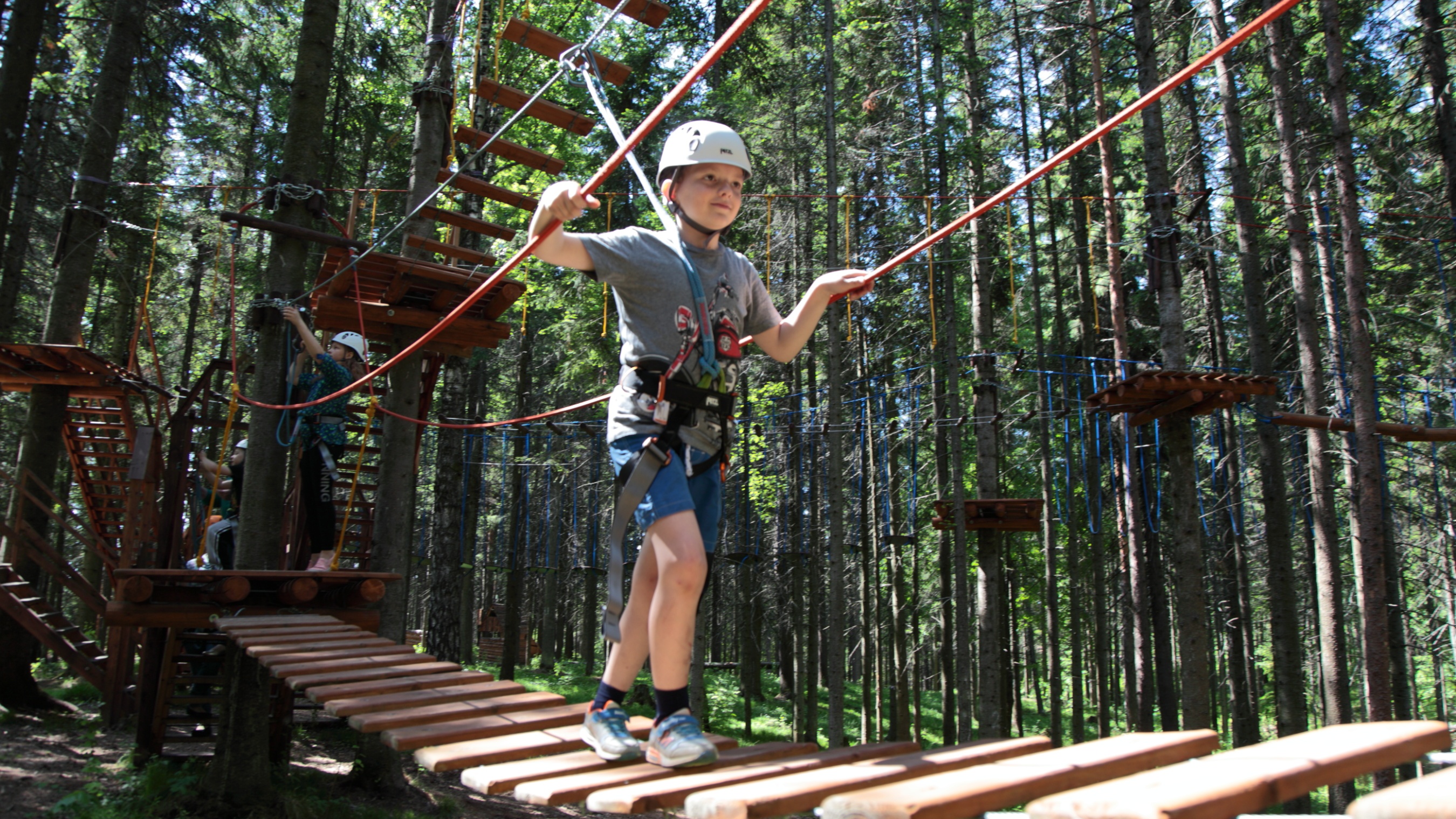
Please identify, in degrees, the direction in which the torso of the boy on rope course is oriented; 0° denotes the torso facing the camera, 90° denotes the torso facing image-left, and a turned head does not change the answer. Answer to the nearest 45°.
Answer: approximately 315°

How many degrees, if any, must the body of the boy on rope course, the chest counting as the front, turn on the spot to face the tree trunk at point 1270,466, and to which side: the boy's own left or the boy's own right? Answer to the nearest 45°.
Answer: approximately 90° to the boy's own left

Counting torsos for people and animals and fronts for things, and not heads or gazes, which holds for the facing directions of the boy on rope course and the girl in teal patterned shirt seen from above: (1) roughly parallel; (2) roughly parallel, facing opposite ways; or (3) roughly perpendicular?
roughly perpendicular

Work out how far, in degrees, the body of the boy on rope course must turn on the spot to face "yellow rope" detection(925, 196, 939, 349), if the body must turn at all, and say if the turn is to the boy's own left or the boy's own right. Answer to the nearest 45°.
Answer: approximately 135° to the boy's own left

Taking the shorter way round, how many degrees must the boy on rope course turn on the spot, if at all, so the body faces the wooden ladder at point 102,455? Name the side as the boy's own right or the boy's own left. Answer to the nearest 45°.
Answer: approximately 180°
